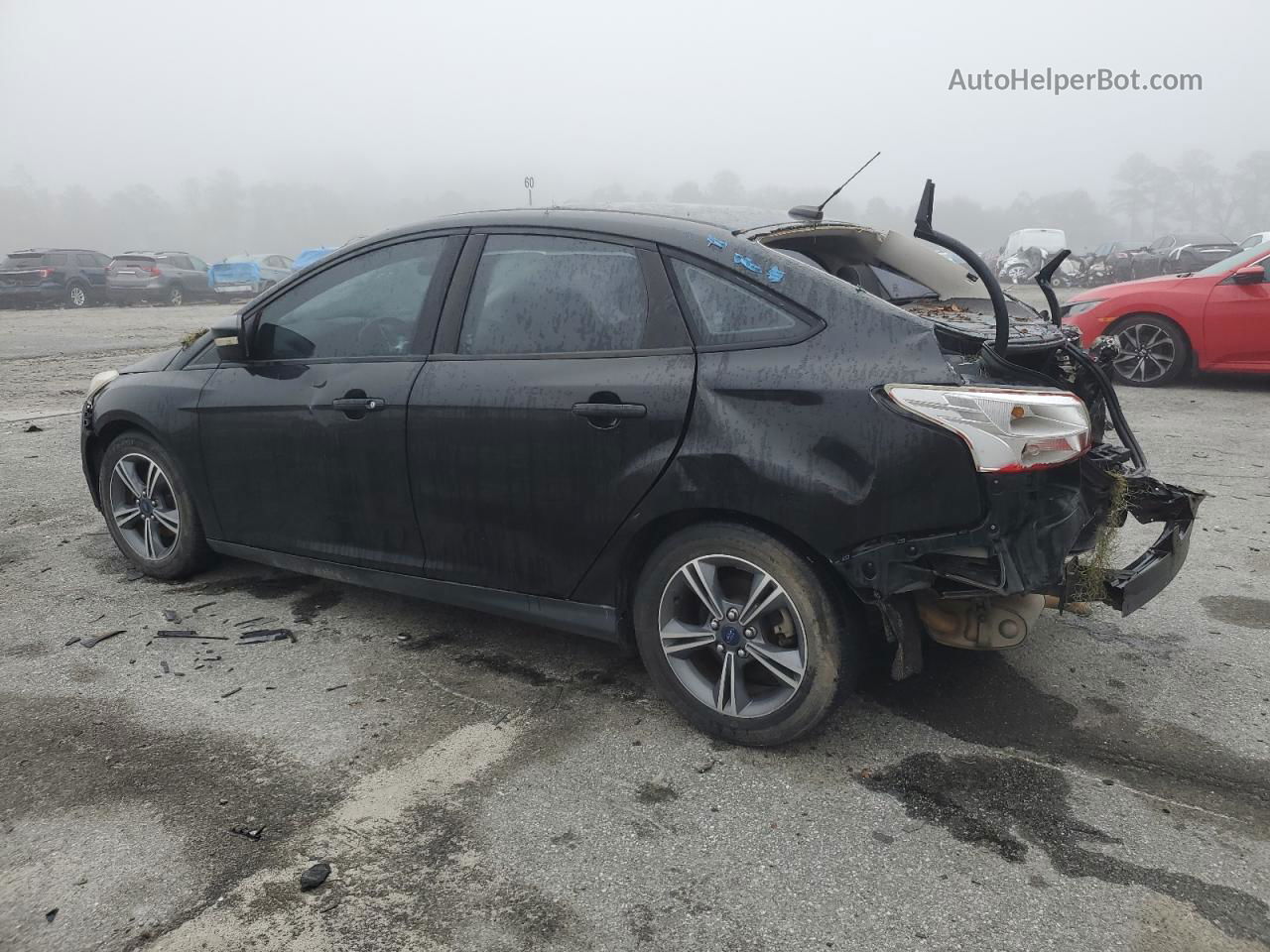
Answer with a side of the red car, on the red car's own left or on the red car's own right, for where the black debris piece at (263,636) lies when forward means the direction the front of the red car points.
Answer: on the red car's own left

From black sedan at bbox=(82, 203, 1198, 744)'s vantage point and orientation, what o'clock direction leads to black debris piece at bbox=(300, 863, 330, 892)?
The black debris piece is roughly at 9 o'clock from the black sedan.

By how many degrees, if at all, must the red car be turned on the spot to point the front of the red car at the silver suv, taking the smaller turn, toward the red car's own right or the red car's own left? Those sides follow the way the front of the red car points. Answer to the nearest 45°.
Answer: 0° — it already faces it

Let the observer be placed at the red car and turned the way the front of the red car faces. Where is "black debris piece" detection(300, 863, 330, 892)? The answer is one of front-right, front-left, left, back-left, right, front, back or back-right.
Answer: left

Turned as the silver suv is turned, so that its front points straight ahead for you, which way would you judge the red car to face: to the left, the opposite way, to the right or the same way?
to the left

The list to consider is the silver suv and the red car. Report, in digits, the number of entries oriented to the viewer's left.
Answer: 1

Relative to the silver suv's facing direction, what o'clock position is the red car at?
The red car is roughly at 4 o'clock from the silver suv.

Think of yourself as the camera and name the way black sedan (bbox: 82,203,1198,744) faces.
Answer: facing away from the viewer and to the left of the viewer

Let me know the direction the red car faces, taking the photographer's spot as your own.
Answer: facing to the left of the viewer

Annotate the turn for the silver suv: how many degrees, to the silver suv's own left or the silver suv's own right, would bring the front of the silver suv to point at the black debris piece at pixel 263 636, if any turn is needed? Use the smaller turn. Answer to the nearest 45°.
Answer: approximately 135° to the silver suv's own right

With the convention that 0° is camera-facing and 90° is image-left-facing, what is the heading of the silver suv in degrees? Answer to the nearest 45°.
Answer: approximately 225°

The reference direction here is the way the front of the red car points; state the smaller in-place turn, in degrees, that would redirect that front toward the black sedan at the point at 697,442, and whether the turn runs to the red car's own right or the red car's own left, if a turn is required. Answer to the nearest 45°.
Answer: approximately 90° to the red car's own left

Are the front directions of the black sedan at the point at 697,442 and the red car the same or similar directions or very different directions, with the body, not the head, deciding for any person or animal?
same or similar directions
